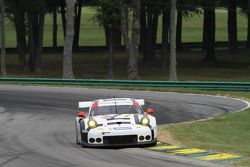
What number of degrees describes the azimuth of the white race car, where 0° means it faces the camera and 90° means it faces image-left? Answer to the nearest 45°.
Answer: approximately 0°

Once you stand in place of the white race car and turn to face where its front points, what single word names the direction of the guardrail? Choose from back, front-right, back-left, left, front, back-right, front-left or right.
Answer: back
